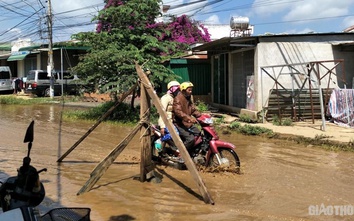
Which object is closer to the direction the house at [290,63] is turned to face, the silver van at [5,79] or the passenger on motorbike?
the passenger on motorbike

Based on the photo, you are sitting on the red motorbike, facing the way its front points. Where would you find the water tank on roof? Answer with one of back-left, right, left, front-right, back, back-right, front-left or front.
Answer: back-left

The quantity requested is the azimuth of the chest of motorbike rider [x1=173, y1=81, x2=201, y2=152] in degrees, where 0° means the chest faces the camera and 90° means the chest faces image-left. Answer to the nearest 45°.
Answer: approximately 315°

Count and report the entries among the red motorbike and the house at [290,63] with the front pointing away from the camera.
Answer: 0

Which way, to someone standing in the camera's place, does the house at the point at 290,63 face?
facing the viewer and to the left of the viewer

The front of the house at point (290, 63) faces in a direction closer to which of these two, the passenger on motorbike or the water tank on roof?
the passenger on motorbike

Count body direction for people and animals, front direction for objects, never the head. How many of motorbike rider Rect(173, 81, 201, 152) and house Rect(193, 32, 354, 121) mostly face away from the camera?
0

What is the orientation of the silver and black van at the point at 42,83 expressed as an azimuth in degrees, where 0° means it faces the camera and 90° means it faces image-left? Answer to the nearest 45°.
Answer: approximately 225°

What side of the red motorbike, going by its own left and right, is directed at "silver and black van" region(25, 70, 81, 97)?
back
